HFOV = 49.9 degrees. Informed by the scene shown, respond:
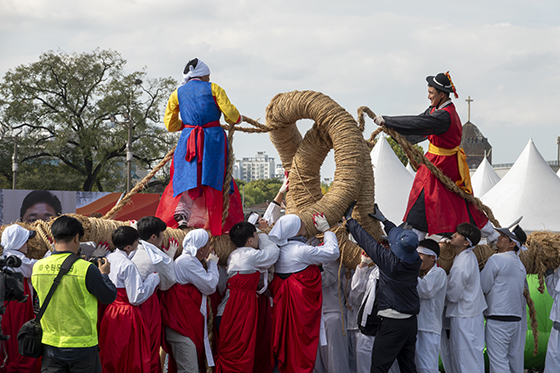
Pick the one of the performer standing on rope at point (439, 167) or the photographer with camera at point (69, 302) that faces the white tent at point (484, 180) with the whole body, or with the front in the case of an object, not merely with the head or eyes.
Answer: the photographer with camera

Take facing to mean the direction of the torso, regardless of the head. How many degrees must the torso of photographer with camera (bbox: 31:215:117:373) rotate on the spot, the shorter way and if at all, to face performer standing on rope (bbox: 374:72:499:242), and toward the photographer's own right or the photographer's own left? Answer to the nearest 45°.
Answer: approximately 45° to the photographer's own right

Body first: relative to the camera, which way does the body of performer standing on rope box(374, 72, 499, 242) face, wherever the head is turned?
to the viewer's left

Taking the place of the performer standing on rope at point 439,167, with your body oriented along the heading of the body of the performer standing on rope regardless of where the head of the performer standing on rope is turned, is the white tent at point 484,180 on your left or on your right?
on your right

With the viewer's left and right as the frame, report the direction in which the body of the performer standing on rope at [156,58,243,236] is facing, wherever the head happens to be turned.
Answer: facing away from the viewer and to the right of the viewer

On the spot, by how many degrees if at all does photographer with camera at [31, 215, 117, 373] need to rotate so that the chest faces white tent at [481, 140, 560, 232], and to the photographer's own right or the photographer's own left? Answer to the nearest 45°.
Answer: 0° — they already face it

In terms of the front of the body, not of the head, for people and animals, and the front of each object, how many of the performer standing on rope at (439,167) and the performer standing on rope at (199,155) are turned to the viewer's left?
1

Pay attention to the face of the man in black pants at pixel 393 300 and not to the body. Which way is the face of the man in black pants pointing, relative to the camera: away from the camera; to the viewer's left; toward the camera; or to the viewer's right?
away from the camera

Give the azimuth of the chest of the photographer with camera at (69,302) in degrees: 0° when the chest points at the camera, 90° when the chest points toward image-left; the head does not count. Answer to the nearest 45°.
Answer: approximately 225°

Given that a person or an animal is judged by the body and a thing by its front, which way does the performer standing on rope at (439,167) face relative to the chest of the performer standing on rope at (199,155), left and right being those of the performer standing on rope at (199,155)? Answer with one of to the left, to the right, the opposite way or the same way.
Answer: to the left
